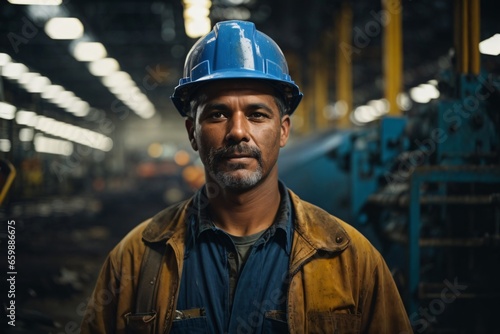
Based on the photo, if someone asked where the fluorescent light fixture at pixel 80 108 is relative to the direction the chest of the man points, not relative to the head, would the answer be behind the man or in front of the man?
behind

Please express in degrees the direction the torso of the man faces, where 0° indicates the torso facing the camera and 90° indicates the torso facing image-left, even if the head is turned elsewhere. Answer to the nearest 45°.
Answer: approximately 0°

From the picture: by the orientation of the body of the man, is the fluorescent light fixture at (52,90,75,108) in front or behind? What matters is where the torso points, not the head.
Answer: behind

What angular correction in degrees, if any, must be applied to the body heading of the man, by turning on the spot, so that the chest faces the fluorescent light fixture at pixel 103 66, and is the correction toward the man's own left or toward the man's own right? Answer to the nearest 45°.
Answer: approximately 180°

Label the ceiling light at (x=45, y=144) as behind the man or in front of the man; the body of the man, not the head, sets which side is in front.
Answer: behind

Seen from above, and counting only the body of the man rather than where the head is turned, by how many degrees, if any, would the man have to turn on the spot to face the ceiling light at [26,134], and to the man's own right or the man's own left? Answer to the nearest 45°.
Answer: approximately 135° to the man's own right

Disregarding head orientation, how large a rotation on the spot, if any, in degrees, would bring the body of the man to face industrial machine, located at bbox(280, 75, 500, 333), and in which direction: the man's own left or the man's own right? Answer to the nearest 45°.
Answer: approximately 135° to the man's own left

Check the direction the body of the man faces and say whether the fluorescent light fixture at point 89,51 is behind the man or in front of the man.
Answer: behind

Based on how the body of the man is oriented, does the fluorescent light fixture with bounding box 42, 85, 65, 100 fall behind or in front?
behind
